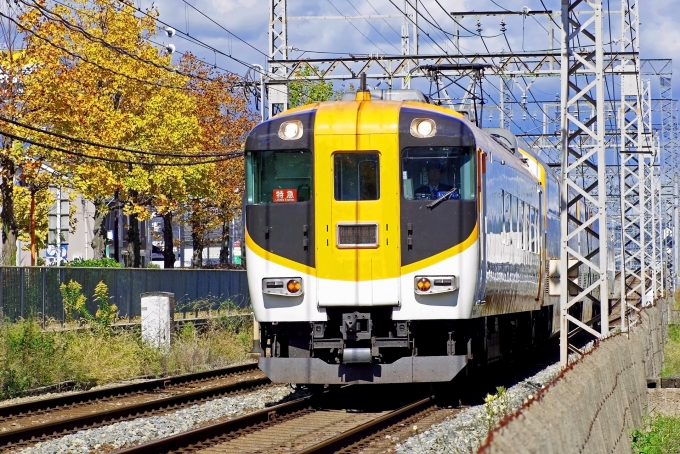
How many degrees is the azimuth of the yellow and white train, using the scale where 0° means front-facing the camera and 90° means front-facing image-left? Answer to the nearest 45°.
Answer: approximately 0°

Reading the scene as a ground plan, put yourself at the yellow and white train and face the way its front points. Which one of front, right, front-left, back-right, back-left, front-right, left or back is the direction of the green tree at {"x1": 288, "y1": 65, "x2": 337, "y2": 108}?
back

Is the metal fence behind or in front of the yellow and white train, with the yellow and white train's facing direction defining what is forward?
behind

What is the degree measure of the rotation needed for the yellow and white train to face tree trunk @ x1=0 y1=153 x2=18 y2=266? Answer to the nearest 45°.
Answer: approximately 135° to its right

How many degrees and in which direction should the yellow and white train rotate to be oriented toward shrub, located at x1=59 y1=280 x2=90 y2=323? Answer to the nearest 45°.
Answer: approximately 135° to its right
